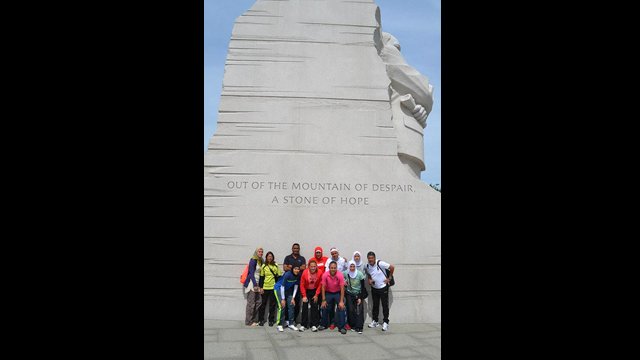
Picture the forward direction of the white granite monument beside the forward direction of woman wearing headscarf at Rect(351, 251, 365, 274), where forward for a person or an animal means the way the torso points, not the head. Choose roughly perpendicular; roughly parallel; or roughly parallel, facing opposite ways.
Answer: roughly perpendicular

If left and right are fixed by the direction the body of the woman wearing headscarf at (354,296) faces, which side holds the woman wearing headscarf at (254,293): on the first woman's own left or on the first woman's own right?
on the first woman's own right

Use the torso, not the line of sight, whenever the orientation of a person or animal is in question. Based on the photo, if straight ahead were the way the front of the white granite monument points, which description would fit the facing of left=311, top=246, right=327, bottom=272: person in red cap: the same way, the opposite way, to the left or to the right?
to the right

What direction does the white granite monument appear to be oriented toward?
to the viewer's right
